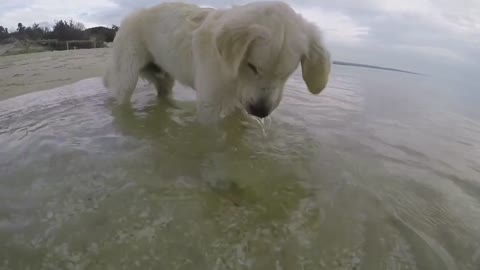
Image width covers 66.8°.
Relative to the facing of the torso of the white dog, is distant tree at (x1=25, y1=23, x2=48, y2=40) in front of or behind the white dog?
behind

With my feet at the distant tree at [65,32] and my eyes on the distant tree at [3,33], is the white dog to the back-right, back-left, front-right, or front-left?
back-left

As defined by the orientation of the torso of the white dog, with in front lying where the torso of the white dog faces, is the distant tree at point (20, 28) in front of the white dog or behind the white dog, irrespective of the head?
behind

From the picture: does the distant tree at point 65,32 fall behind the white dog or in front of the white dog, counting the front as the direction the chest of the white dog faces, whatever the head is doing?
behind

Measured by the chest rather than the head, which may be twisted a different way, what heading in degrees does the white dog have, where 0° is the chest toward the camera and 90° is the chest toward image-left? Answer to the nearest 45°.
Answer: approximately 315°

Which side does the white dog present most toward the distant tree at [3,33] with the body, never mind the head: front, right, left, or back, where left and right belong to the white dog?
back

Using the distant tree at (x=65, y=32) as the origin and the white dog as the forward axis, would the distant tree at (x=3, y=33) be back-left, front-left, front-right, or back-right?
back-right
